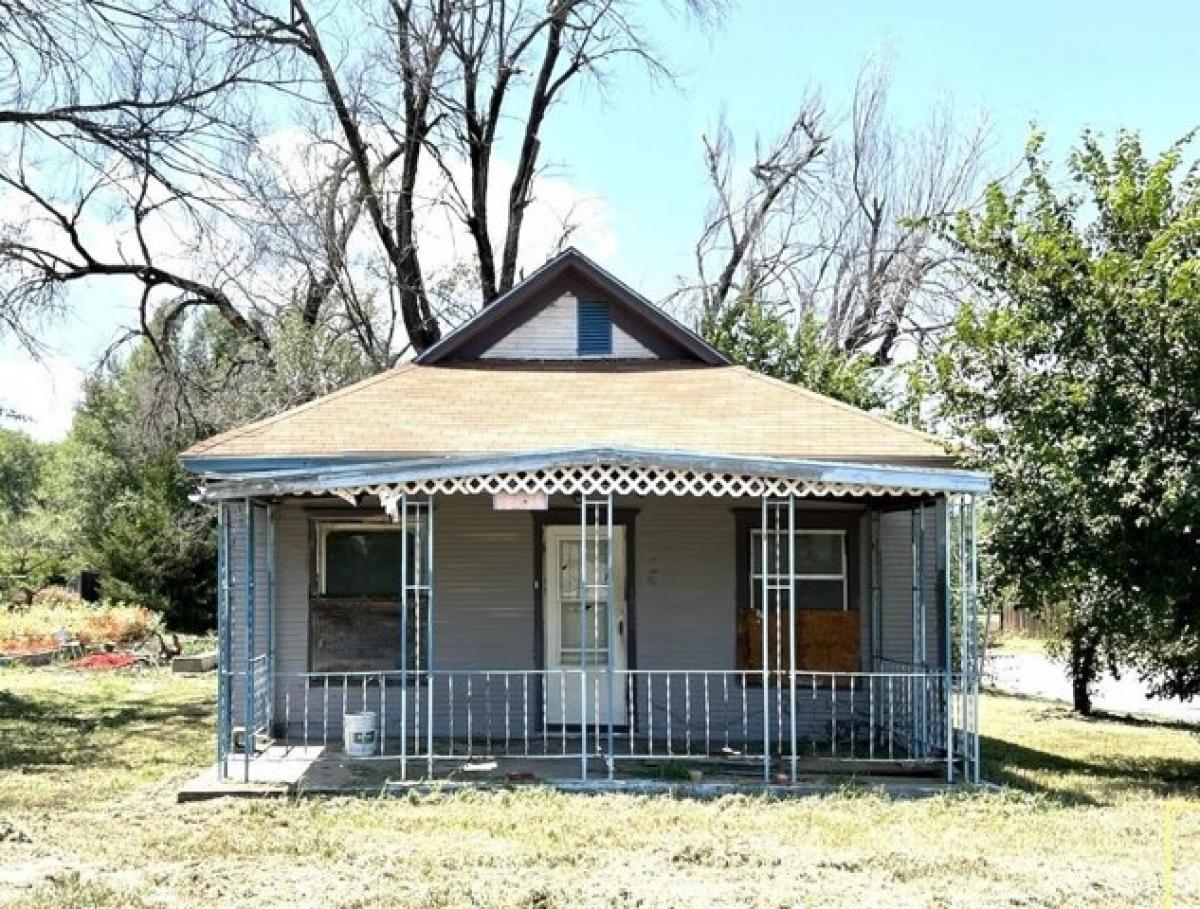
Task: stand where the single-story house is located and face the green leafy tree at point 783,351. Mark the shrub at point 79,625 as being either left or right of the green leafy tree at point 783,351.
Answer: left

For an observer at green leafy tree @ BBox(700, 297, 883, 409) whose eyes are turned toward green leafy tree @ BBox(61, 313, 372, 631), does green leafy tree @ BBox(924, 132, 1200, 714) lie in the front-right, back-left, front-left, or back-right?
back-left

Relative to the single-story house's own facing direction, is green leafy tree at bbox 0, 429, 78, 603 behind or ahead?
behind

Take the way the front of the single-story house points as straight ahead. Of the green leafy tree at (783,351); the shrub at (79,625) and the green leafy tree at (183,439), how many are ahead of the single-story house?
0

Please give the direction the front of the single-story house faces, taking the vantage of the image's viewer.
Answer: facing the viewer

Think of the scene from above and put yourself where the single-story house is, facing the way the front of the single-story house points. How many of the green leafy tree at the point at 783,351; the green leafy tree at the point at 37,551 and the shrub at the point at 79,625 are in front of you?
0

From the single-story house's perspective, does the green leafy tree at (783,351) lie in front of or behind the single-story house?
behind

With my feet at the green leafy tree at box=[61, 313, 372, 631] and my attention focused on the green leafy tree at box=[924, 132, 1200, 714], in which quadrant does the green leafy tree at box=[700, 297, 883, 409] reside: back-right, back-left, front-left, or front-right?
front-left

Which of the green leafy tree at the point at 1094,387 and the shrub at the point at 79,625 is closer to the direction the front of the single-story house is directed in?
the green leafy tree

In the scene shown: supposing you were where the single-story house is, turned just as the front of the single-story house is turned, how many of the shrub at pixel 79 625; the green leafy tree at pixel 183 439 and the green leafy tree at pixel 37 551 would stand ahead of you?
0
